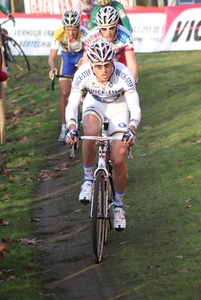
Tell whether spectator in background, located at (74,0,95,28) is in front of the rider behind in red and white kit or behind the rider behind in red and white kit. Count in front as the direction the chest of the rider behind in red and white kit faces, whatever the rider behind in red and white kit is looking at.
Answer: behind

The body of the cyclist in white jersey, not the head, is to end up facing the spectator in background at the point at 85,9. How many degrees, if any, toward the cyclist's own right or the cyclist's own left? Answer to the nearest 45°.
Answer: approximately 180°

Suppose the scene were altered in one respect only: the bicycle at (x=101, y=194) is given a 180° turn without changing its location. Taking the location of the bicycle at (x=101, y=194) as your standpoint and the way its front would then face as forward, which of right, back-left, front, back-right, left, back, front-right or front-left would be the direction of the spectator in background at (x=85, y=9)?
front

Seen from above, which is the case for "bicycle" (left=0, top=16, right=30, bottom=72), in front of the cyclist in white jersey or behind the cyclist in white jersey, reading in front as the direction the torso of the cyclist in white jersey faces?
behind

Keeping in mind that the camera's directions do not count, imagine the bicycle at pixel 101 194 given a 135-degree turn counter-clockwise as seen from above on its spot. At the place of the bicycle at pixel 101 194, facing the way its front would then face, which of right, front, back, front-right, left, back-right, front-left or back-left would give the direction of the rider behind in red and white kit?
front-left

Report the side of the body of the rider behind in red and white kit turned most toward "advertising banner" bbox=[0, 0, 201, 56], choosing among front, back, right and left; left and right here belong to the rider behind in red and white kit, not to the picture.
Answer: back

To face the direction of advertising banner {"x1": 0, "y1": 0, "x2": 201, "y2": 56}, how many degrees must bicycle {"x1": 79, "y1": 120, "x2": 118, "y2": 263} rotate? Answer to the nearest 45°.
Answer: approximately 180°

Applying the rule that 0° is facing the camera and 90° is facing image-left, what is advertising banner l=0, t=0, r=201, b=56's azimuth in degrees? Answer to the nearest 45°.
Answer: approximately 0°
